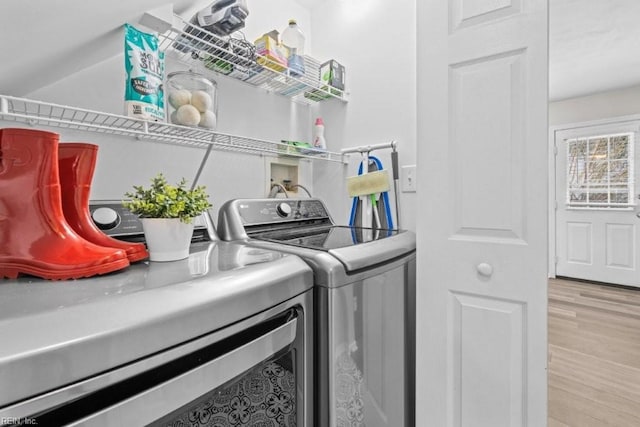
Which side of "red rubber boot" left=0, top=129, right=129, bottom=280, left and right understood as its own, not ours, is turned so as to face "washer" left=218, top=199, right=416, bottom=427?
front

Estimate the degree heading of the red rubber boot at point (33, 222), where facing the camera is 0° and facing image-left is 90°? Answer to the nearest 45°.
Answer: approximately 270°

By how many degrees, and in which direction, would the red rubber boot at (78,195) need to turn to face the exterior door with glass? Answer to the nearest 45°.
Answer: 0° — it already faces it

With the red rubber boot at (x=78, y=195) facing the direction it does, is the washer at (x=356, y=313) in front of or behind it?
in front

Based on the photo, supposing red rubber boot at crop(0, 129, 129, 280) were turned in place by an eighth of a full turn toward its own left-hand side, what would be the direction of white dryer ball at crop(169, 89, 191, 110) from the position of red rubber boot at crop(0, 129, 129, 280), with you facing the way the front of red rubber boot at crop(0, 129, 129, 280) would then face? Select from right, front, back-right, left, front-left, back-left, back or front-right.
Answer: front

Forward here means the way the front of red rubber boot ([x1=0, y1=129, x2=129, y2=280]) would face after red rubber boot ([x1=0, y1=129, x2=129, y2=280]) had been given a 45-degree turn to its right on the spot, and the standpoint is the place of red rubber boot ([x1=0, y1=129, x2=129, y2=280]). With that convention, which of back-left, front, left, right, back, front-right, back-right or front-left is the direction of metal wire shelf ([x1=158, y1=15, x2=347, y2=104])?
left

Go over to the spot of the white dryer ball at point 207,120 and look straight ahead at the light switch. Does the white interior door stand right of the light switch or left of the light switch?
right

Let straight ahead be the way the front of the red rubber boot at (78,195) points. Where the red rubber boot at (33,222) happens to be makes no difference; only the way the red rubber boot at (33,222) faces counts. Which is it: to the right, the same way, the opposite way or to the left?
the same way

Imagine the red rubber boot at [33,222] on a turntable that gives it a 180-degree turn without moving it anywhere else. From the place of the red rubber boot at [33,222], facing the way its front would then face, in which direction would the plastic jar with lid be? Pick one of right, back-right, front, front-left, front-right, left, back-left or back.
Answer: back-right

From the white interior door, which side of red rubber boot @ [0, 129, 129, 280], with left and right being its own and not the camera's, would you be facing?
front

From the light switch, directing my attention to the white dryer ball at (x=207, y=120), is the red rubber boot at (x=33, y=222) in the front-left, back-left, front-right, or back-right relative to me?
front-left

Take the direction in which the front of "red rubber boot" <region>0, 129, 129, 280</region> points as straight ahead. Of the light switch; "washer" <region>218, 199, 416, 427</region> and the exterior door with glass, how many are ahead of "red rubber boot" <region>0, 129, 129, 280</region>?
3

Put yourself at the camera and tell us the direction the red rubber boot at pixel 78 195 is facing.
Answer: facing to the right of the viewer

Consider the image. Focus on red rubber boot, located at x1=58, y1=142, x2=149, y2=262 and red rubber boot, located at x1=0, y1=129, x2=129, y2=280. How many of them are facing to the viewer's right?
2
